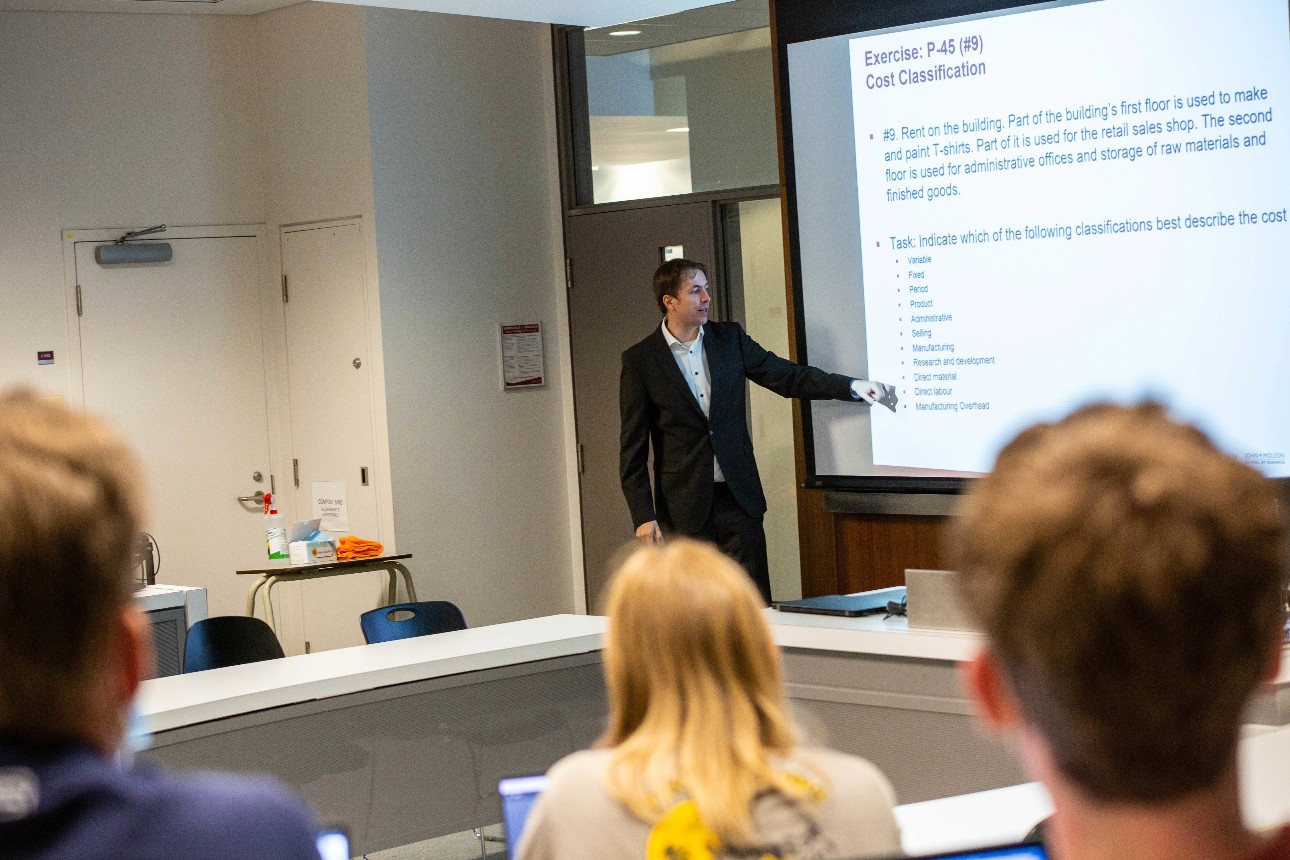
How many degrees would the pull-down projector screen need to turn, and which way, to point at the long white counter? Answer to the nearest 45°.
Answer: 0° — it already faces it

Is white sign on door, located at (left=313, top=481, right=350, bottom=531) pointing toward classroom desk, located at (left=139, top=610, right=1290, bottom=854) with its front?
yes

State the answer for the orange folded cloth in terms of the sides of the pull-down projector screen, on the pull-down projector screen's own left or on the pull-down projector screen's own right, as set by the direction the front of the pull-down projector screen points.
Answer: on the pull-down projector screen's own right

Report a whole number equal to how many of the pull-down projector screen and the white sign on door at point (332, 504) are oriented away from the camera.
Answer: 0

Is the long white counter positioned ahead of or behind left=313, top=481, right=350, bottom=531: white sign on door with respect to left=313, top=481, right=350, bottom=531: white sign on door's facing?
ahead

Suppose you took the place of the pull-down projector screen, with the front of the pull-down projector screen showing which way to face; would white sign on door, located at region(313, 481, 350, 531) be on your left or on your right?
on your right

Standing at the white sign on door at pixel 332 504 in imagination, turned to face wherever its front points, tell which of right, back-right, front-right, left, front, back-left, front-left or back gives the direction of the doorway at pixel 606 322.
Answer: left

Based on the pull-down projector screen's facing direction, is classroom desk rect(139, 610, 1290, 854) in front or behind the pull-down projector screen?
in front

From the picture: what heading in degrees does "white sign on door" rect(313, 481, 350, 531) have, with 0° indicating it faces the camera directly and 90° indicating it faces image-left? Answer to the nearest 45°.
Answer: approximately 0°

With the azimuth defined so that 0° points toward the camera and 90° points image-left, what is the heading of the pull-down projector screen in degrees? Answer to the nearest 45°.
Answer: approximately 45°

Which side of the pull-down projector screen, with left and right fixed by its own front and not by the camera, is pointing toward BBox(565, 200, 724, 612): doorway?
right
